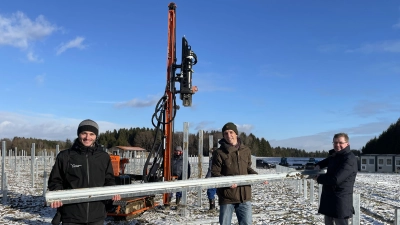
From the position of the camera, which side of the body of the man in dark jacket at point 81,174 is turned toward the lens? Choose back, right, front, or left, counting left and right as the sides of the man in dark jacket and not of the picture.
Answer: front

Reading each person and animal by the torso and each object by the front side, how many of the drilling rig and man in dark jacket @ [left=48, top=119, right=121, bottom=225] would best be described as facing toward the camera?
1

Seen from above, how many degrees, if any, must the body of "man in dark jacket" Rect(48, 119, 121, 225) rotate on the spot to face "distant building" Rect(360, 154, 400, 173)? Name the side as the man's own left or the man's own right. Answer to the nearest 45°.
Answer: approximately 135° to the man's own left

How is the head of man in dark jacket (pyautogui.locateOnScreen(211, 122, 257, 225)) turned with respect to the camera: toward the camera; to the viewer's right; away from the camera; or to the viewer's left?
toward the camera

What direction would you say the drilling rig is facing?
to the viewer's right

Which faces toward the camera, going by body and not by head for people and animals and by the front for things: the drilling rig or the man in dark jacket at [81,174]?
the man in dark jacket

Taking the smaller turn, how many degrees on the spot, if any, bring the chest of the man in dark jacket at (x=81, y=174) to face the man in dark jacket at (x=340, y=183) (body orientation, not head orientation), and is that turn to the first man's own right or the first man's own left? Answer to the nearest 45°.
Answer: approximately 90° to the first man's own left

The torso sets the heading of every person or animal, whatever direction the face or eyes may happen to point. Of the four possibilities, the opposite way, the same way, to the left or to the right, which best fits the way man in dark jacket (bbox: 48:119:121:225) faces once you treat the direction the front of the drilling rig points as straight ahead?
to the right

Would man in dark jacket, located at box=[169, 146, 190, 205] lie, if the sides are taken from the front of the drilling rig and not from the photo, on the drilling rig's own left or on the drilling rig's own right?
on the drilling rig's own left

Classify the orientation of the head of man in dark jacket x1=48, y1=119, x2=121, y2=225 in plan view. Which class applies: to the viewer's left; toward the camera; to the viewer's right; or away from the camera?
toward the camera
